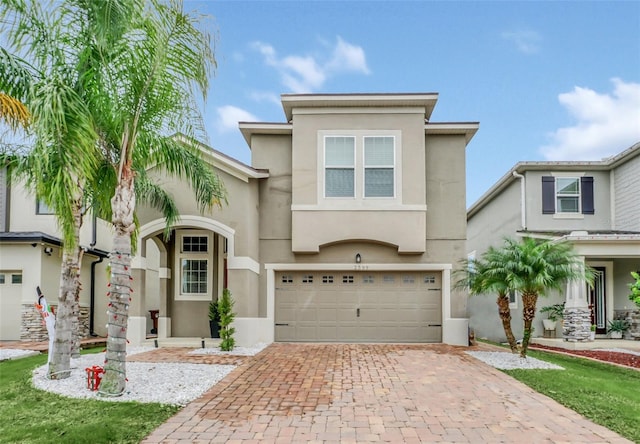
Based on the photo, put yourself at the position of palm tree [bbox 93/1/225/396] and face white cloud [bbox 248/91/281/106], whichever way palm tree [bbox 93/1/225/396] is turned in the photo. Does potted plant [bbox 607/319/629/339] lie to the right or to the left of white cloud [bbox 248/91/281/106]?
right

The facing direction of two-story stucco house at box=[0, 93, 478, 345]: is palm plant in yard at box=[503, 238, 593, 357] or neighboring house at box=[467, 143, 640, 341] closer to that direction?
the palm plant in yard

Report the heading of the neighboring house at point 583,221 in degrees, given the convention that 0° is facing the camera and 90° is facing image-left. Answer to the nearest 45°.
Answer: approximately 0°

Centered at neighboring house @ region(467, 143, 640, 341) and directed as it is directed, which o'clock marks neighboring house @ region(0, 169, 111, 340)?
neighboring house @ region(0, 169, 111, 340) is roughly at 2 o'clock from neighboring house @ region(467, 143, 640, 341).

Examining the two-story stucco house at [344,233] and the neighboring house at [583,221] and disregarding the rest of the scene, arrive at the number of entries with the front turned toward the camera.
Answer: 2

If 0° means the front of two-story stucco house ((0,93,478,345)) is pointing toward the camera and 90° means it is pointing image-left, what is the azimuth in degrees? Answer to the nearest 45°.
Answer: approximately 0°

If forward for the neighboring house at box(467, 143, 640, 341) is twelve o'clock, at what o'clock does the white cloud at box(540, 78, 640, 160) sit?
The white cloud is roughly at 6 o'clock from the neighboring house.
